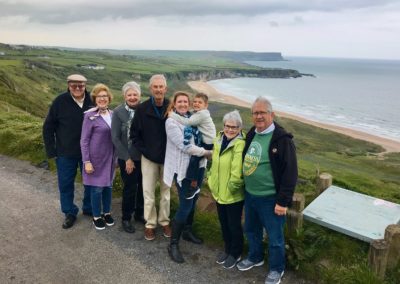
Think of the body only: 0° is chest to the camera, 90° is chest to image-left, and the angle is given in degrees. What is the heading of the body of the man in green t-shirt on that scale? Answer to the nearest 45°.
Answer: approximately 45°

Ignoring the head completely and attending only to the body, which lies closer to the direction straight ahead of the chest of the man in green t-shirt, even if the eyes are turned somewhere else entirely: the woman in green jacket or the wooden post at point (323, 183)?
the woman in green jacket

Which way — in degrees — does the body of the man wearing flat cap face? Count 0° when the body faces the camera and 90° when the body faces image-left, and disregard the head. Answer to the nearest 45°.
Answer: approximately 0°

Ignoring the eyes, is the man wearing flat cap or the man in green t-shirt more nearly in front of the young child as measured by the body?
the man wearing flat cap

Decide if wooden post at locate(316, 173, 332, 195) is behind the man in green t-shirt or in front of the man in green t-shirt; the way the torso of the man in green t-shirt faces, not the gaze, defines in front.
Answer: behind

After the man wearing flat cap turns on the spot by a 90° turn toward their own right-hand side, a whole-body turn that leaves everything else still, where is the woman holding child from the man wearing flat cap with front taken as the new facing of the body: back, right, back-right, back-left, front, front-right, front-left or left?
back-left

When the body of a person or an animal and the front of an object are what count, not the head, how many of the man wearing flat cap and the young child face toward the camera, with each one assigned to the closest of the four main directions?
1

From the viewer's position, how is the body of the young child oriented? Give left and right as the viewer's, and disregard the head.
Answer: facing to the left of the viewer

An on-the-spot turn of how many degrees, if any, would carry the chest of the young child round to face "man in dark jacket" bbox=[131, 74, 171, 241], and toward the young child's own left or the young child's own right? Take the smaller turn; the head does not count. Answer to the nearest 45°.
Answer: approximately 45° to the young child's own right

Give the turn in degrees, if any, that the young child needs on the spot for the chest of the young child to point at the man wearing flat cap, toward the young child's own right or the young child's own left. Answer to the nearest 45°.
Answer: approximately 45° to the young child's own right

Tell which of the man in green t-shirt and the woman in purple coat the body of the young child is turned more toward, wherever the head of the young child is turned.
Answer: the woman in purple coat

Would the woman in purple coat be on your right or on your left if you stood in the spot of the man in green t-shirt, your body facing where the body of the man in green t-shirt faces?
on your right
